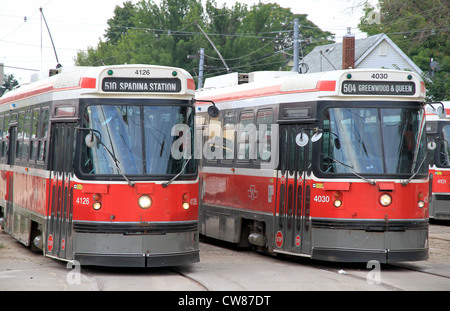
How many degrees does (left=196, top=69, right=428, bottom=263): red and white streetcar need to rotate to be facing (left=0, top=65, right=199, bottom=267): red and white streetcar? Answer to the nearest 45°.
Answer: approximately 135° to its right

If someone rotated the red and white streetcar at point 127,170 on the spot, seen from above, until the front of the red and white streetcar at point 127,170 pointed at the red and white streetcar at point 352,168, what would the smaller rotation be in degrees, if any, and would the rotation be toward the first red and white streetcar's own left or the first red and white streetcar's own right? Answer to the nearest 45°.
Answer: approximately 45° to the first red and white streetcar's own left

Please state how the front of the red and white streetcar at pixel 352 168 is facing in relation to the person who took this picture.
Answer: facing the viewer and to the right of the viewer

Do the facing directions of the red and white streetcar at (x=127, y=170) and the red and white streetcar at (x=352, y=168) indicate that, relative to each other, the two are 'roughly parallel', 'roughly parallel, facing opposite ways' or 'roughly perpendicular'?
roughly parallel

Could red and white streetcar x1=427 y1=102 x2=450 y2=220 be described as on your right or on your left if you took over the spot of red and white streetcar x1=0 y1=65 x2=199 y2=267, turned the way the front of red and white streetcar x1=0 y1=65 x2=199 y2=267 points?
on your left

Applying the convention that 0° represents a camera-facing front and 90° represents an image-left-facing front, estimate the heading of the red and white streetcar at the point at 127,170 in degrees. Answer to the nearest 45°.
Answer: approximately 315°

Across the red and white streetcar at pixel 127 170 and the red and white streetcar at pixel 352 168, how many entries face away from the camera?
0
